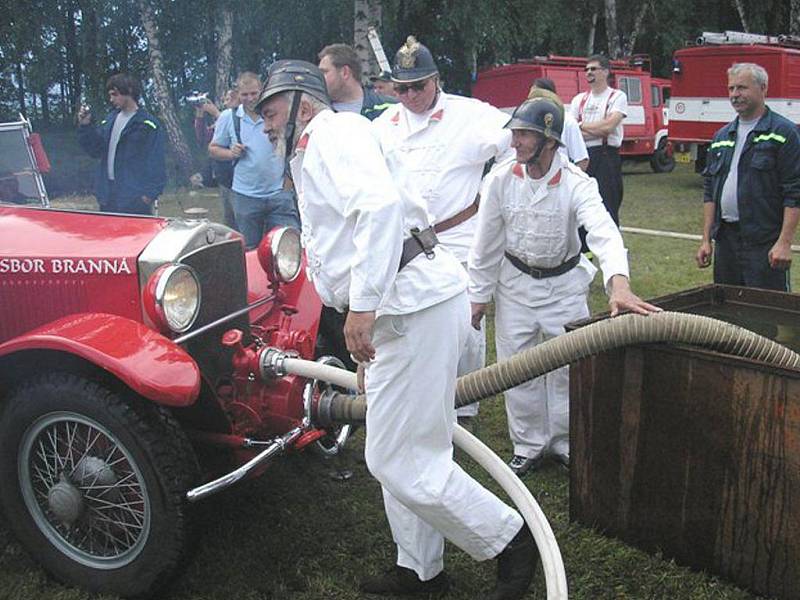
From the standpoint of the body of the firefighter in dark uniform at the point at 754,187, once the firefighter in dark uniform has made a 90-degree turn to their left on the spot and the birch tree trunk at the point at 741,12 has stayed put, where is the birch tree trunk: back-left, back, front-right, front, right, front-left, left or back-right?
back-left

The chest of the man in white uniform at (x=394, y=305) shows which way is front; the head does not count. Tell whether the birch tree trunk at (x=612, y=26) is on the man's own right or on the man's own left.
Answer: on the man's own right

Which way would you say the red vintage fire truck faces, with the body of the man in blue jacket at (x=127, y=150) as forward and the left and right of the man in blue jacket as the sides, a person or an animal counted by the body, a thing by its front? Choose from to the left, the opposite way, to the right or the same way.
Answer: to the left

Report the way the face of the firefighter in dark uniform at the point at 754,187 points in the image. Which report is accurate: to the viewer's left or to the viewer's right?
to the viewer's left

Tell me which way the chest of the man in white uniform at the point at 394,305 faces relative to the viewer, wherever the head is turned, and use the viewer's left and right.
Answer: facing to the left of the viewer

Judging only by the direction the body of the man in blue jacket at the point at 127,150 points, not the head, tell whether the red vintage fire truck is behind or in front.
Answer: in front

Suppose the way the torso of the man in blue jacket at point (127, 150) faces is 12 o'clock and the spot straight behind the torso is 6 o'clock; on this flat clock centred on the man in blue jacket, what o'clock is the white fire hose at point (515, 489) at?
The white fire hose is roughly at 10 o'clock from the man in blue jacket.

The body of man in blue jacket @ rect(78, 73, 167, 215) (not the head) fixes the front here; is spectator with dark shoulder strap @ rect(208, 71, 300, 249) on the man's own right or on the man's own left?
on the man's own left

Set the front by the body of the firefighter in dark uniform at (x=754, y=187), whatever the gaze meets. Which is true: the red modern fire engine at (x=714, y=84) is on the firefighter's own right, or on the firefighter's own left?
on the firefighter's own right

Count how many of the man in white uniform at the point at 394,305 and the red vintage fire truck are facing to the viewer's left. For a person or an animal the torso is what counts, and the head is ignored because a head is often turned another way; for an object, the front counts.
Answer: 1

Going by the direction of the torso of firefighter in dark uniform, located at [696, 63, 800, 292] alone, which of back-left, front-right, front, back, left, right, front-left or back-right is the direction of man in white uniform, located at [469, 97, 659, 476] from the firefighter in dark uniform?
front

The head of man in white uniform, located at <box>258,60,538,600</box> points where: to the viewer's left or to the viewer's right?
to the viewer's left

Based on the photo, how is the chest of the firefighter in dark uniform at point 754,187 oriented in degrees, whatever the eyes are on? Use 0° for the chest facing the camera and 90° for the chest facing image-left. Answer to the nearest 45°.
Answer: approximately 45°

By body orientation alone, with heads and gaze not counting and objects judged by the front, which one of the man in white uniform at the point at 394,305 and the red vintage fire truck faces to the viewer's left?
the man in white uniform

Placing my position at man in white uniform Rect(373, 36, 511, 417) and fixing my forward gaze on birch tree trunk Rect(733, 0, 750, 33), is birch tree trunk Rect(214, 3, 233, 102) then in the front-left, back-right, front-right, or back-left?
front-left
